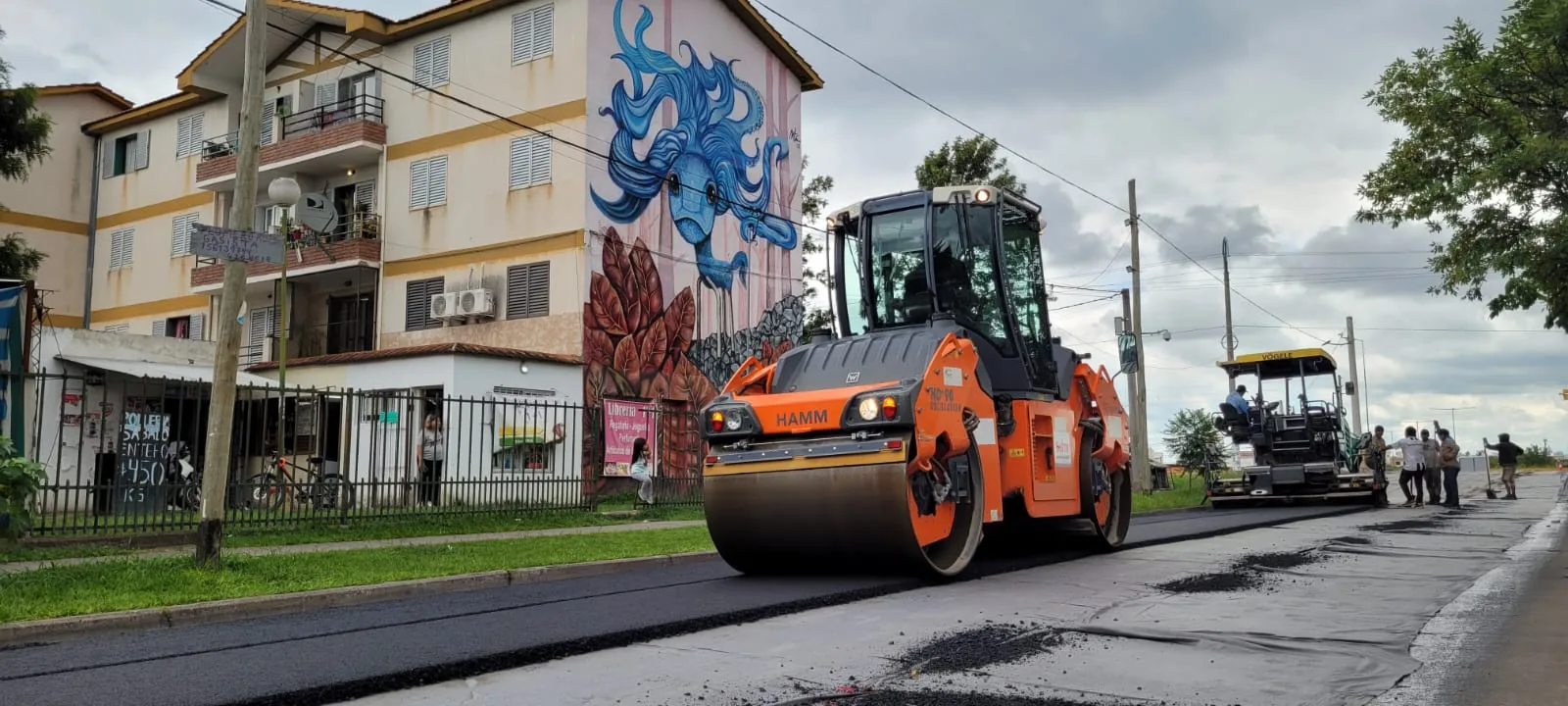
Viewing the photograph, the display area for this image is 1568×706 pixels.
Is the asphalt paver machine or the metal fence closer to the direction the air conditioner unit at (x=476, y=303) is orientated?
the metal fence

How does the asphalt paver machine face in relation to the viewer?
away from the camera

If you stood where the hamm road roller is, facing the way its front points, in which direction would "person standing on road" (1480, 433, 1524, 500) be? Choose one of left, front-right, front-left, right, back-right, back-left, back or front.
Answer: back

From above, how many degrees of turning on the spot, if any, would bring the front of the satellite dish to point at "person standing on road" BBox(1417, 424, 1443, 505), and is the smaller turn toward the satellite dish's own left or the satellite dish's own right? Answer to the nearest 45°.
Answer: approximately 90° to the satellite dish's own left

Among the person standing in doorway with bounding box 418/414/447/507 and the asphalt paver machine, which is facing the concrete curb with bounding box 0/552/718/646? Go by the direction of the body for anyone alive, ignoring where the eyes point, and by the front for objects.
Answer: the person standing in doorway

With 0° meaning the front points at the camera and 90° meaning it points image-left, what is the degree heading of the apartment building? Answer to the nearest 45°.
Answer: approximately 45°

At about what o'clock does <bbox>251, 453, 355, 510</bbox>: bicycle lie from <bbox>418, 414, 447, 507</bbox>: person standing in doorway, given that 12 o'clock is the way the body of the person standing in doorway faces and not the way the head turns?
The bicycle is roughly at 2 o'clock from the person standing in doorway.

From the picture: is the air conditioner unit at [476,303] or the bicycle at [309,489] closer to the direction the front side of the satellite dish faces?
the bicycle

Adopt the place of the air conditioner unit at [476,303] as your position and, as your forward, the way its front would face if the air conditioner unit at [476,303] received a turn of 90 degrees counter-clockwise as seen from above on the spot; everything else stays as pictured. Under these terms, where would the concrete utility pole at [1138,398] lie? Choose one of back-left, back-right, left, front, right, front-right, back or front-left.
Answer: front-left

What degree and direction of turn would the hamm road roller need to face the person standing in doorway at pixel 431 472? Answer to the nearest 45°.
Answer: approximately 90° to its right

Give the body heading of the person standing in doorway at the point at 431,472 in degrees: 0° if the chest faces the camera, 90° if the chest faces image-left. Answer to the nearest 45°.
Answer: approximately 0°

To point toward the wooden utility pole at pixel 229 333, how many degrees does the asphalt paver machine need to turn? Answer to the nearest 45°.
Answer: approximately 135° to its left
